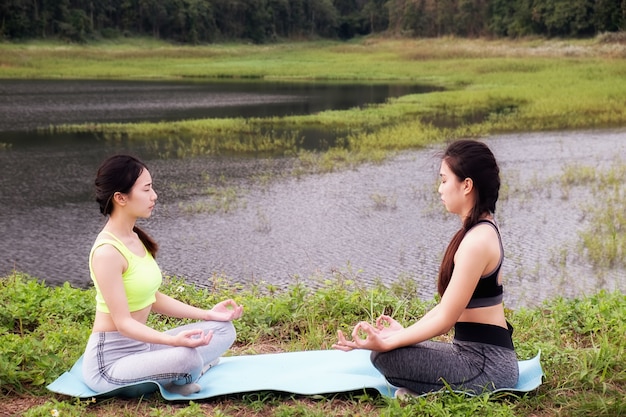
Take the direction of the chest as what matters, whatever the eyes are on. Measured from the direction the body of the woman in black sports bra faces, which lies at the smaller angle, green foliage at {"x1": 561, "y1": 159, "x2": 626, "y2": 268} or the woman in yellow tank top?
the woman in yellow tank top

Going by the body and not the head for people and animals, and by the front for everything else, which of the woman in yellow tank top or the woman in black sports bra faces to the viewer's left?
the woman in black sports bra

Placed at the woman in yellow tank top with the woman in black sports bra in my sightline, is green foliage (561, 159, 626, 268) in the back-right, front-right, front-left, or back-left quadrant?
front-left

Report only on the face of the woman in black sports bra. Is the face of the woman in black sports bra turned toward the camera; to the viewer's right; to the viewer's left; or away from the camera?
to the viewer's left

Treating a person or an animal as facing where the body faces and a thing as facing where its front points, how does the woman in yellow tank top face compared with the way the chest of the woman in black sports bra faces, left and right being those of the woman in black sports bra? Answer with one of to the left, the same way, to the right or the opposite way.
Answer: the opposite way

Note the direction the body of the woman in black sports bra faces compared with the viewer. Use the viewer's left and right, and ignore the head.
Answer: facing to the left of the viewer

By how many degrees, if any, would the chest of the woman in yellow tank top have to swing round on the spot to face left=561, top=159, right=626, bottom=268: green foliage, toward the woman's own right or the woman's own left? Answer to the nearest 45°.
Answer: approximately 45° to the woman's own left

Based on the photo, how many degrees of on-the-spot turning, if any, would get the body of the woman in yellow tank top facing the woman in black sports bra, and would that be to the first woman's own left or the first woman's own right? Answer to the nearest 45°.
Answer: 0° — they already face them

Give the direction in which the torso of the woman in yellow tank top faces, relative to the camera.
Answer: to the viewer's right

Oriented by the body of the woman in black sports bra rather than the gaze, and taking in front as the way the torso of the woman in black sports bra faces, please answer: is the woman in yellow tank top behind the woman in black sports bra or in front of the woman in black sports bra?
in front

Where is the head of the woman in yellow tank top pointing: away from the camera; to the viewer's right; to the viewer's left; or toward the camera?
to the viewer's right

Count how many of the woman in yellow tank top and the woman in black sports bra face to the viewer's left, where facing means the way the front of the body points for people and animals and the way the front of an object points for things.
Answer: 1
